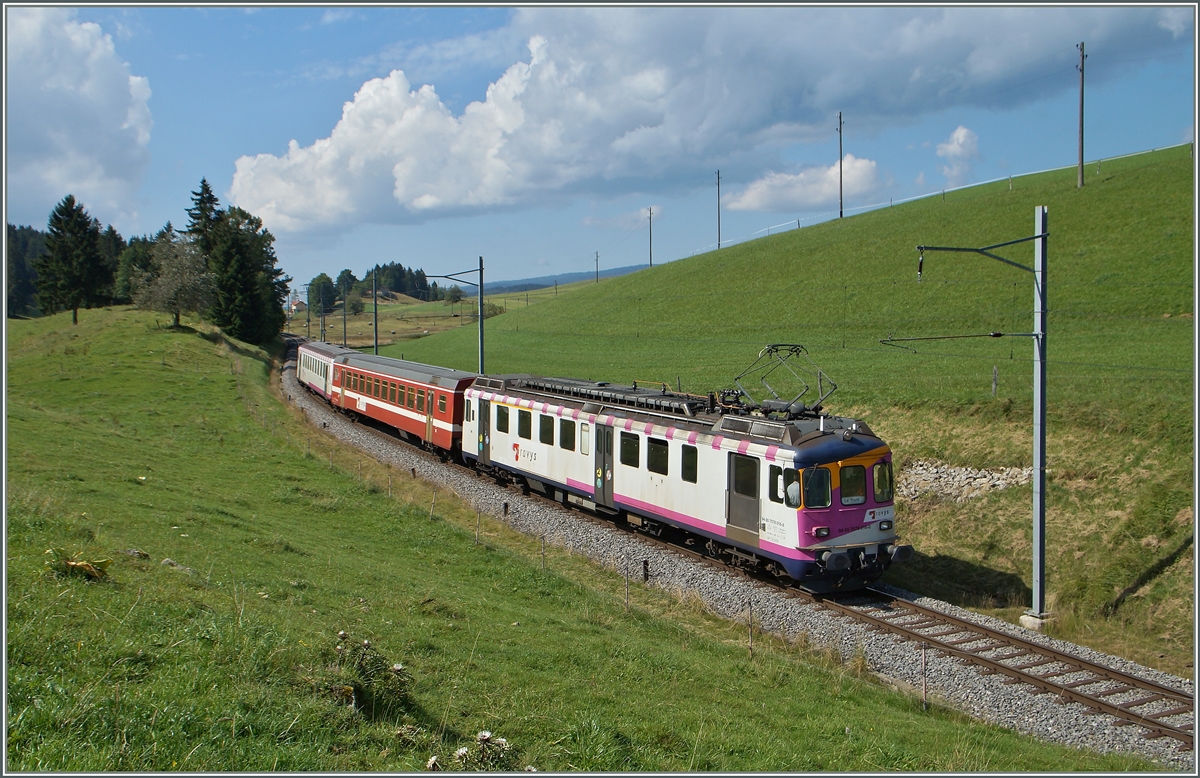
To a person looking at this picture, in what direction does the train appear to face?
facing the viewer and to the right of the viewer
